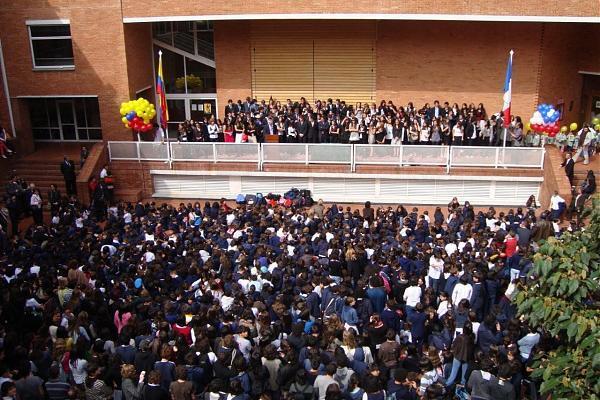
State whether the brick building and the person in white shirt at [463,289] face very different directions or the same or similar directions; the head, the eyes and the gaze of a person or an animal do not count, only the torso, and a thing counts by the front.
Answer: very different directions

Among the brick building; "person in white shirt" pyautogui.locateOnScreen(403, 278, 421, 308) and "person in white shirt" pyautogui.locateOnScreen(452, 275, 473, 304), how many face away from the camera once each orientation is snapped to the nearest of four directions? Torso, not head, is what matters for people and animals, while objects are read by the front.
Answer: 2

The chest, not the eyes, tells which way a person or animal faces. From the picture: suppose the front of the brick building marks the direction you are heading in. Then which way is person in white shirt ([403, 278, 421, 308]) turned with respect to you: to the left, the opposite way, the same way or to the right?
the opposite way

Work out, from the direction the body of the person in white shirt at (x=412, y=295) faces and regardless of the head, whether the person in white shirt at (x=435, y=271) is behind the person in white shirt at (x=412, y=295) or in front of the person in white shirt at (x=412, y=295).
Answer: in front

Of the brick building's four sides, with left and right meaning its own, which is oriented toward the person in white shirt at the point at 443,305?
front

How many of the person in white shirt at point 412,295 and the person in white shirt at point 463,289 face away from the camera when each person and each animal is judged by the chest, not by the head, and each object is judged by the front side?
2

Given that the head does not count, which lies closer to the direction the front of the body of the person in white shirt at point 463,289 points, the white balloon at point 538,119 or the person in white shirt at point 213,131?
the white balloon

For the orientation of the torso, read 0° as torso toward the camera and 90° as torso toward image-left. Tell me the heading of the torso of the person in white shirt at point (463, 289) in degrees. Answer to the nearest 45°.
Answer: approximately 180°

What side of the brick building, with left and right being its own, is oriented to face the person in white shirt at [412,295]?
front

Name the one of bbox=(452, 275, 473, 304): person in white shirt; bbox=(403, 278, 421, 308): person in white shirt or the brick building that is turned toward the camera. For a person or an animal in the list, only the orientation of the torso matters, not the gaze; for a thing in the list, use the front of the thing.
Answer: the brick building

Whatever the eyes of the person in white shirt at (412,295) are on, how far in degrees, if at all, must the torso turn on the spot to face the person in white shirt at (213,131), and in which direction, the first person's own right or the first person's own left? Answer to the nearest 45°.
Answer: approximately 45° to the first person's own left
